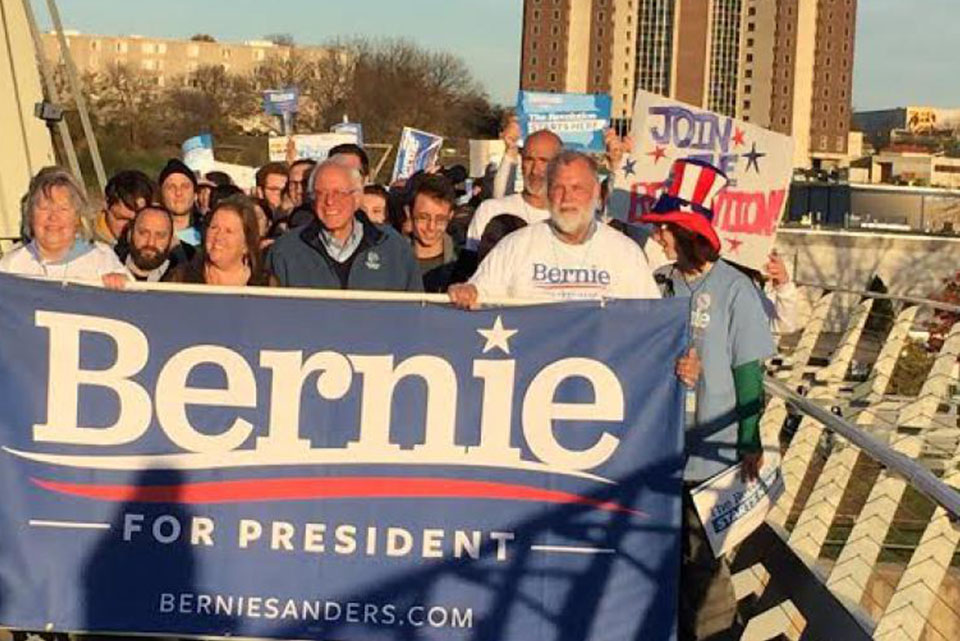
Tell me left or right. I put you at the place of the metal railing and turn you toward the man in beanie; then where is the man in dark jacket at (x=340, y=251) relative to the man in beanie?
left

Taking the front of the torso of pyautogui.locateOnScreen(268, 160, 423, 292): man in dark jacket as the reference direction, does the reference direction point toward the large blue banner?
yes

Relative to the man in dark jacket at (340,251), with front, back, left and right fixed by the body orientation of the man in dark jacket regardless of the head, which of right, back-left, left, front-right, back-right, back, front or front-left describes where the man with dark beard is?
back-right

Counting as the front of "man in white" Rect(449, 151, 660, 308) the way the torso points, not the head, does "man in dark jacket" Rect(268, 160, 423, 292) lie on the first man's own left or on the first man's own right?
on the first man's own right

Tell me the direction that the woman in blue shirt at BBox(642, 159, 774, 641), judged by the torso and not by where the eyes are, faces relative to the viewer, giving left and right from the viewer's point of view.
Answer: facing the viewer and to the left of the viewer

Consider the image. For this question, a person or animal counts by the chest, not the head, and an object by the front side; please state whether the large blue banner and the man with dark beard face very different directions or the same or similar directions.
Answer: same or similar directions

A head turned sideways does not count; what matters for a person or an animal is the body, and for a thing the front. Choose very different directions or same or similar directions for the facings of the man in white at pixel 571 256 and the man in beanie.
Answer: same or similar directions

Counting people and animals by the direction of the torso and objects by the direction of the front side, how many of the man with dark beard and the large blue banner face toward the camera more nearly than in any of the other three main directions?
2

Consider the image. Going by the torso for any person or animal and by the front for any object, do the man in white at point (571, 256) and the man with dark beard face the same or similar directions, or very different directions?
same or similar directions

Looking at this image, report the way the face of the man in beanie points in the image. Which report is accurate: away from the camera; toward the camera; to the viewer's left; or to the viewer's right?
toward the camera

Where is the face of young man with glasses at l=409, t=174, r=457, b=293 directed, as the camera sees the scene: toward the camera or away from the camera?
toward the camera

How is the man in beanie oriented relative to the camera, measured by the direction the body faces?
toward the camera

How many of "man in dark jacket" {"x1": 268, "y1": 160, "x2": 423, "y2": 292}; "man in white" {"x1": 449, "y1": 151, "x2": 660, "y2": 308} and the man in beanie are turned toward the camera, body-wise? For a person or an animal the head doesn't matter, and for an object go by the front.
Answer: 3

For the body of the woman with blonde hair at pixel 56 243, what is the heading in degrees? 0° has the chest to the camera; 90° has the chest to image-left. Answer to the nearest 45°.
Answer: approximately 0°

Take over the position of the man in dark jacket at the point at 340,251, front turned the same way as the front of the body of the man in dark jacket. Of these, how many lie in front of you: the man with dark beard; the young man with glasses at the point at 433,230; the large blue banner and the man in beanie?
1

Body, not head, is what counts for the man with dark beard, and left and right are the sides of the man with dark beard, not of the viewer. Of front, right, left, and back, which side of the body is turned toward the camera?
front

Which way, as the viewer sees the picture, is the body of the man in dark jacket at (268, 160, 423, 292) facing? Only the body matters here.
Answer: toward the camera

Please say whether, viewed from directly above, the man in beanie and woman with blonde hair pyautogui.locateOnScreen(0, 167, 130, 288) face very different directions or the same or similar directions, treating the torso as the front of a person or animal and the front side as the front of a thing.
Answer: same or similar directions
